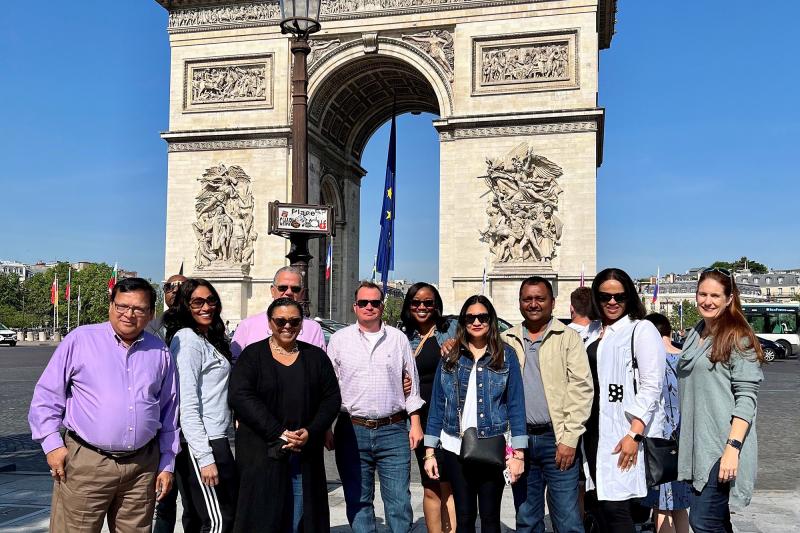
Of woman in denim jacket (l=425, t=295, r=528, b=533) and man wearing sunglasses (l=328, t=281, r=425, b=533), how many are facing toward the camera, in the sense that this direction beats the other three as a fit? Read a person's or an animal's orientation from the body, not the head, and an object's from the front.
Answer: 2

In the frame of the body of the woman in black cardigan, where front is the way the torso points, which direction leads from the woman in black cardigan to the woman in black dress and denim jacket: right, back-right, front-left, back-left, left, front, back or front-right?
back-left

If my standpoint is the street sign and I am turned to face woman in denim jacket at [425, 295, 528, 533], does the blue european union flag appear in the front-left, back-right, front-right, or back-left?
back-left

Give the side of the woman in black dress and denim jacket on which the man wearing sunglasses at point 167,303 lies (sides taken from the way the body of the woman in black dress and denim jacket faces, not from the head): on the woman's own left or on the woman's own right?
on the woman's own right

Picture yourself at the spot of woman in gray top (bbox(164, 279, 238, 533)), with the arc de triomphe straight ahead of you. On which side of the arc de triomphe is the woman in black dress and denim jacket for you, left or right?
right

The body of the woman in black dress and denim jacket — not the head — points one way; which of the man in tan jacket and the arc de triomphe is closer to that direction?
the man in tan jacket

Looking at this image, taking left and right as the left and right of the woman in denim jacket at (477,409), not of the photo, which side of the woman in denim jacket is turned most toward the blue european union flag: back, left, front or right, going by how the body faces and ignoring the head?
back
